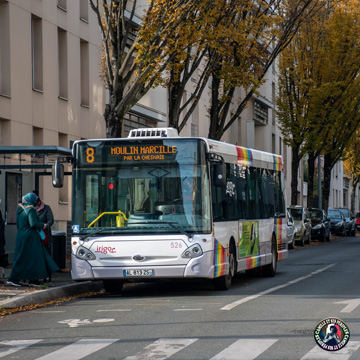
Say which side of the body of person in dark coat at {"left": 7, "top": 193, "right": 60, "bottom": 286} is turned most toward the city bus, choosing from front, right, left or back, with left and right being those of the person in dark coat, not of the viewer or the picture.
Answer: front

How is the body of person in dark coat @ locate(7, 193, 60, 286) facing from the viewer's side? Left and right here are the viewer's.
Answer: facing away from the viewer and to the right of the viewer

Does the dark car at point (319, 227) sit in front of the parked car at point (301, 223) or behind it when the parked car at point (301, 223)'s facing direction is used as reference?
behind

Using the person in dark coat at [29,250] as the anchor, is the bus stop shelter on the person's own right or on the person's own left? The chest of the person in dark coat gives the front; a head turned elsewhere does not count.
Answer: on the person's own left
